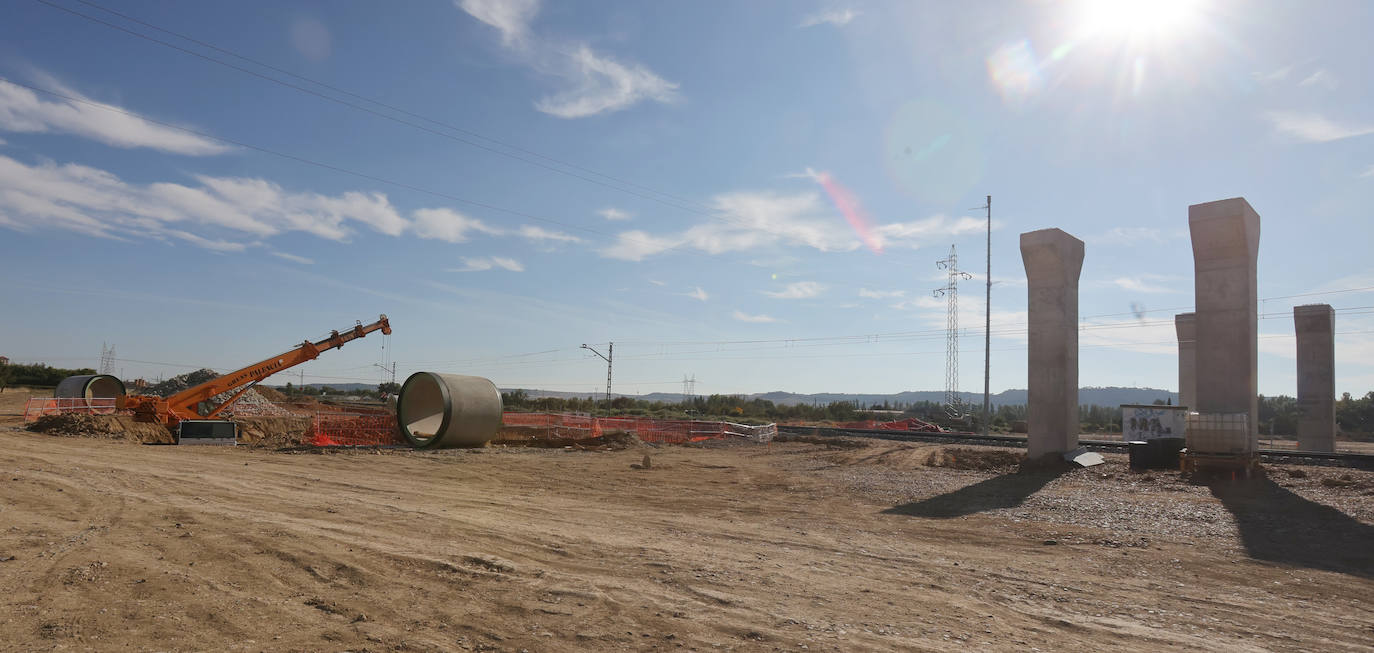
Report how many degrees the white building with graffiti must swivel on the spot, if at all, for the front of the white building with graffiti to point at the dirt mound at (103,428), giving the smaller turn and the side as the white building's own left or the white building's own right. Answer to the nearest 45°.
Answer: approximately 45° to the white building's own right

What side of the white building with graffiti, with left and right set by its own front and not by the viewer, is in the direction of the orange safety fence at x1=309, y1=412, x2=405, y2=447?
right

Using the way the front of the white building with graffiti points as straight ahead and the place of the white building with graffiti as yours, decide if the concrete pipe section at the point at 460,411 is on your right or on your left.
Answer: on your right

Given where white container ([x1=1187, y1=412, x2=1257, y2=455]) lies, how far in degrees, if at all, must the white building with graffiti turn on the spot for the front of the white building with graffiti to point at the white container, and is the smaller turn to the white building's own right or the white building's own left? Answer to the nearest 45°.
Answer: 0° — it already faces it

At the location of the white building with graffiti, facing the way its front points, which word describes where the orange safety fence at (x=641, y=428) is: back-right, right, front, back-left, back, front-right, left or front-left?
right

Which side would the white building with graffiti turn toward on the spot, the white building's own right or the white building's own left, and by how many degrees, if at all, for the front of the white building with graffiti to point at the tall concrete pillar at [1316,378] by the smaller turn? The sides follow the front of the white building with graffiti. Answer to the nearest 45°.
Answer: approximately 135° to the white building's own left

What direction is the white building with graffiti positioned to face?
toward the camera

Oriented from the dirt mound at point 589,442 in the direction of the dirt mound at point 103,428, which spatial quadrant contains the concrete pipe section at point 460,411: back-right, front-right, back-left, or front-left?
front-left

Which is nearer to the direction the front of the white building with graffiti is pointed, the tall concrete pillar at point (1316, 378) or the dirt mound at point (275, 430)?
the dirt mound

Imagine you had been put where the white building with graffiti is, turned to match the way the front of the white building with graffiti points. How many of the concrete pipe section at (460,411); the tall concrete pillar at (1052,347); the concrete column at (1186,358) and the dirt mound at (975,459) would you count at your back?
1

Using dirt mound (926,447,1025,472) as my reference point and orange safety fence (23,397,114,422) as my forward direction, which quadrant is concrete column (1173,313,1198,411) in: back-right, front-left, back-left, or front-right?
back-right

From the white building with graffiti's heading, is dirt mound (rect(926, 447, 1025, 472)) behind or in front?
in front

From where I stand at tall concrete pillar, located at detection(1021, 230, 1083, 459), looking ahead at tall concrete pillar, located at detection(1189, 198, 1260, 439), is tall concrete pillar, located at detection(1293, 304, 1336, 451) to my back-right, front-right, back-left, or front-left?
front-left
